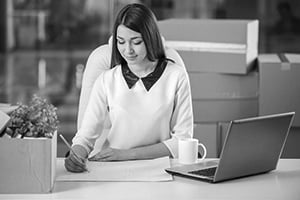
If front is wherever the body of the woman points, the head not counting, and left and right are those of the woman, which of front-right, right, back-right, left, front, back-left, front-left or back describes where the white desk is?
front

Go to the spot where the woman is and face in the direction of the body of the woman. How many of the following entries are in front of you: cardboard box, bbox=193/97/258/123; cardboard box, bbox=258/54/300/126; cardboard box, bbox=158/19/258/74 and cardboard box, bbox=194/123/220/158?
0

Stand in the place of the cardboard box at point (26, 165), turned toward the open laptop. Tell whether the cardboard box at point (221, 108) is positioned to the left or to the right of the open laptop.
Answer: left

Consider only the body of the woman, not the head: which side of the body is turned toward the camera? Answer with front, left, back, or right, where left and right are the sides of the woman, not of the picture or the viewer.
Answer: front

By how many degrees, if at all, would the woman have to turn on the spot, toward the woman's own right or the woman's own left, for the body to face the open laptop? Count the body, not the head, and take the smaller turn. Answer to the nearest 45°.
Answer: approximately 45° to the woman's own left

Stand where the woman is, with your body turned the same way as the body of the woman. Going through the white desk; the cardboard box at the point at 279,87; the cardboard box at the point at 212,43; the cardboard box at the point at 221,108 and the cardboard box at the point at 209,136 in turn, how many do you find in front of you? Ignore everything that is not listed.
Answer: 1

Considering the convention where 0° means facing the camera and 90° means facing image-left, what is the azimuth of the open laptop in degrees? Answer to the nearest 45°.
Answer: approximately 135°

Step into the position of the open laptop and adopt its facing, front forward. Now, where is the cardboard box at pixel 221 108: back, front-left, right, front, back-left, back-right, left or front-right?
front-right

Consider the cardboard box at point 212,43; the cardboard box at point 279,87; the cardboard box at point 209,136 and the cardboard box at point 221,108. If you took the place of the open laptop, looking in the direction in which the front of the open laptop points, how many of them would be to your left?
0

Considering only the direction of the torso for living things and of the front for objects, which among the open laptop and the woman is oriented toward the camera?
the woman

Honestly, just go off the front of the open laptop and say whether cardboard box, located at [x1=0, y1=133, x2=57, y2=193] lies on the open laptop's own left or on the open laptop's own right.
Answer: on the open laptop's own left

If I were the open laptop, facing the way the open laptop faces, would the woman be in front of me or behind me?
in front

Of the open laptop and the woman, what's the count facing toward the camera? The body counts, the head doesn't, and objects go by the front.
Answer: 1
